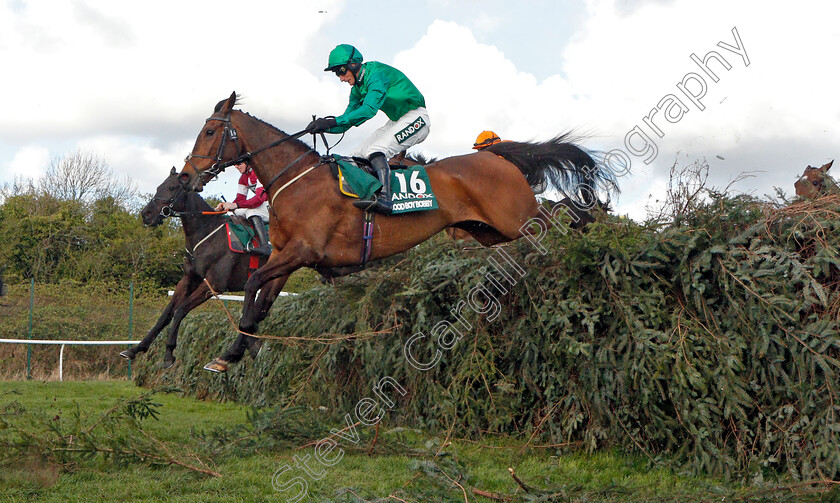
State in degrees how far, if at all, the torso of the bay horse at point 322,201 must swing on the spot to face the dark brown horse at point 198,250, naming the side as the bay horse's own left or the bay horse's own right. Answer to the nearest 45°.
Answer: approximately 45° to the bay horse's own right

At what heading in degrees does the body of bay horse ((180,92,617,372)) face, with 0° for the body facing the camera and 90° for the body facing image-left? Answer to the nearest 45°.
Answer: approximately 90°

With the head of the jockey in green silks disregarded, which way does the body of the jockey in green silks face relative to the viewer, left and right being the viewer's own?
facing to the left of the viewer

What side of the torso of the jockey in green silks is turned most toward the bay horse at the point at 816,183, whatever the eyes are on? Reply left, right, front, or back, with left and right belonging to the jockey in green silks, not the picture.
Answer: back

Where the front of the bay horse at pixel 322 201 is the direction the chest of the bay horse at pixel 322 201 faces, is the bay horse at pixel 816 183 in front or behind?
behind

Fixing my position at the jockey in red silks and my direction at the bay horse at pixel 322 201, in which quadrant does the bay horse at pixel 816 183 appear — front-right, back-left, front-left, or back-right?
front-left

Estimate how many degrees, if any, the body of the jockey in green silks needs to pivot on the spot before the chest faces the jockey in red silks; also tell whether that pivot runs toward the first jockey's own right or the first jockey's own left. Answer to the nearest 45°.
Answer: approximately 45° to the first jockey's own right

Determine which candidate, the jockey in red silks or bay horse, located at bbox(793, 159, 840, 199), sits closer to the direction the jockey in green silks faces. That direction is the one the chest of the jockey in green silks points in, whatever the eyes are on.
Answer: the jockey in red silks
